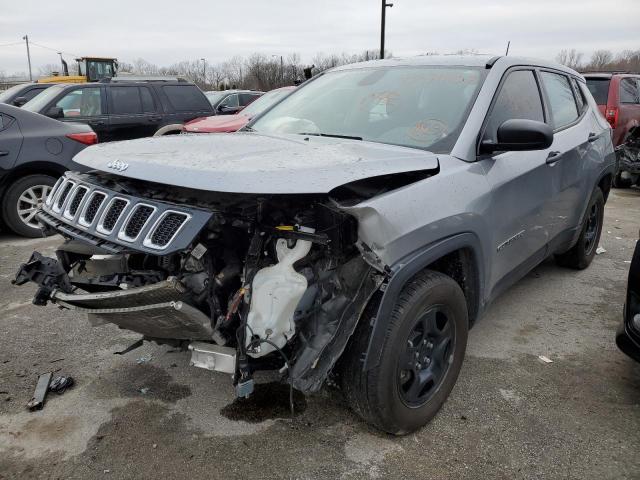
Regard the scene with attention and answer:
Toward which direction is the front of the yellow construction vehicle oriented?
to the viewer's left

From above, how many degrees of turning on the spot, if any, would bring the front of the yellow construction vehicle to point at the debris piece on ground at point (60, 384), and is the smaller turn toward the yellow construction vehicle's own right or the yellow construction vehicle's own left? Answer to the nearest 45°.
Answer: approximately 90° to the yellow construction vehicle's own right

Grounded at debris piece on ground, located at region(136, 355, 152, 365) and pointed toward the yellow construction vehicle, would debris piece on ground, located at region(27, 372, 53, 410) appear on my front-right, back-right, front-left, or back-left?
back-left

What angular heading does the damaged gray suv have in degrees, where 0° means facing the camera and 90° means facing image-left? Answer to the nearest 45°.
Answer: approximately 45°

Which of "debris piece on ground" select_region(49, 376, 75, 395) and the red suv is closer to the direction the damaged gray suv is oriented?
the debris piece on ground

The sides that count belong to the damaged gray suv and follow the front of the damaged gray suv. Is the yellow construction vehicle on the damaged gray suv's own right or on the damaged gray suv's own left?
on the damaged gray suv's own right

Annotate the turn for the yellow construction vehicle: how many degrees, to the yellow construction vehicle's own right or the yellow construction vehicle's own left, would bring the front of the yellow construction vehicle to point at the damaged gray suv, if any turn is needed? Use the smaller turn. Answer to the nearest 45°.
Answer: approximately 90° to the yellow construction vehicle's own left

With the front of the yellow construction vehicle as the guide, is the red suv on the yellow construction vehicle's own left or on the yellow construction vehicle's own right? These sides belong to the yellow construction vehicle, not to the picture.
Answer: on the yellow construction vehicle's own left

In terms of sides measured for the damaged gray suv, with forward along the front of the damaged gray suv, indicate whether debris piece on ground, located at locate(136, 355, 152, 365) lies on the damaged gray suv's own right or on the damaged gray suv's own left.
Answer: on the damaged gray suv's own right
